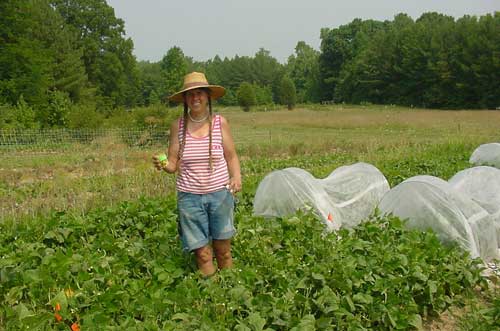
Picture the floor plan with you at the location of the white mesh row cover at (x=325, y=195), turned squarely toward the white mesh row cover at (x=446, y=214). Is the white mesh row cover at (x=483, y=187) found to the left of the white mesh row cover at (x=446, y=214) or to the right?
left

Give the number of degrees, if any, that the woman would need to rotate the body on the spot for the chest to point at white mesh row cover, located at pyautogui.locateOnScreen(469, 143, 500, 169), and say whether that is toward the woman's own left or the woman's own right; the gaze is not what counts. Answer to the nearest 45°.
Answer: approximately 135° to the woman's own left

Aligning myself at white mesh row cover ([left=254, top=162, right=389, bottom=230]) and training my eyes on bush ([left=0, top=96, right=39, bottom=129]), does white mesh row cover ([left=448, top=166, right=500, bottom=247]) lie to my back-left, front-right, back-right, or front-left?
back-right

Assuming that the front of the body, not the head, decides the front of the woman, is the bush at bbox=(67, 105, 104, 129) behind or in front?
behind

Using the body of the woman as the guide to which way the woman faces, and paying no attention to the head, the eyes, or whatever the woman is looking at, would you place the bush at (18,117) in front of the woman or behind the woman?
behind

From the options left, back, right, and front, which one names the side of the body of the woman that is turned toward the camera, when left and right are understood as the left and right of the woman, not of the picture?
front

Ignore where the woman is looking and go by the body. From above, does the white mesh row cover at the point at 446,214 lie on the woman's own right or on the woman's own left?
on the woman's own left
